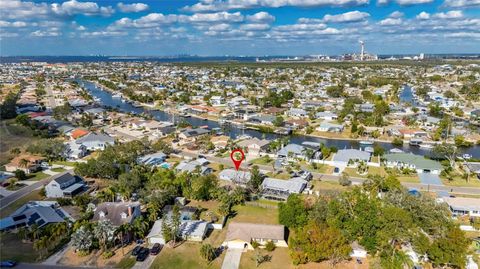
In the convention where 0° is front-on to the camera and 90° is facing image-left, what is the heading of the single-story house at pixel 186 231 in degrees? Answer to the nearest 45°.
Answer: approximately 0°

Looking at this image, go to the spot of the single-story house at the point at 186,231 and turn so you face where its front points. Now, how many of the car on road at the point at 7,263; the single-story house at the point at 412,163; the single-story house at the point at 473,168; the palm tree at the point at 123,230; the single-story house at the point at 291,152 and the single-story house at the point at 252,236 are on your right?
2

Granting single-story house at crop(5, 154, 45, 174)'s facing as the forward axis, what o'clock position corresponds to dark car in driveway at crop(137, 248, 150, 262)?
The dark car in driveway is roughly at 1 o'clock from the single-story house.

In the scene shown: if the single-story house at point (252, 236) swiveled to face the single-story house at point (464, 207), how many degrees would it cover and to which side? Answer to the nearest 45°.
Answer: approximately 90° to its left

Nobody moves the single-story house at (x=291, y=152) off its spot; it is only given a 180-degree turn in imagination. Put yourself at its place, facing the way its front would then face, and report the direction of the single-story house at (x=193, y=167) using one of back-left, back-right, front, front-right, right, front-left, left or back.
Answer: back-left

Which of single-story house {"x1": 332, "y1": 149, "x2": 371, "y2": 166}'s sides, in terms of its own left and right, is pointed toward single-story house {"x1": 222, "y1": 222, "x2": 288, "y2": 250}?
front

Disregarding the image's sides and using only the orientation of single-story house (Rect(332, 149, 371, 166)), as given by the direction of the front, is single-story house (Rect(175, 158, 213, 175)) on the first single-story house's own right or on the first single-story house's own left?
on the first single-story house's own right

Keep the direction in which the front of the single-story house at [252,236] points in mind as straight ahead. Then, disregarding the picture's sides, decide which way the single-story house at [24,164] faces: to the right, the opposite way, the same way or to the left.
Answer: to the left

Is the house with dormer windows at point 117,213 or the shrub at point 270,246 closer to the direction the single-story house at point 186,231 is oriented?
the shrub

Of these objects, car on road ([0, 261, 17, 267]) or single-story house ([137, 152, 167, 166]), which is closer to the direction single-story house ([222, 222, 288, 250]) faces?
the car on road

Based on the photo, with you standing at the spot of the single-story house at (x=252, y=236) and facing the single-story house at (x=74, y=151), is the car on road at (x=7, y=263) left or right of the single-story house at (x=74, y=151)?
left

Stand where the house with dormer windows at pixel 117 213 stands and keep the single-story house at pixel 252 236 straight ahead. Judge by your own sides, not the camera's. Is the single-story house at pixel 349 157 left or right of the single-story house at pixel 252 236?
left

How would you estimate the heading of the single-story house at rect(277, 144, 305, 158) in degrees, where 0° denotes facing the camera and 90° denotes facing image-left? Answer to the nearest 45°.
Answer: approximately 0°

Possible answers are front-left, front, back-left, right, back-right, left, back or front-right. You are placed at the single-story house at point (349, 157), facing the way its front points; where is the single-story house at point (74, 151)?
right
